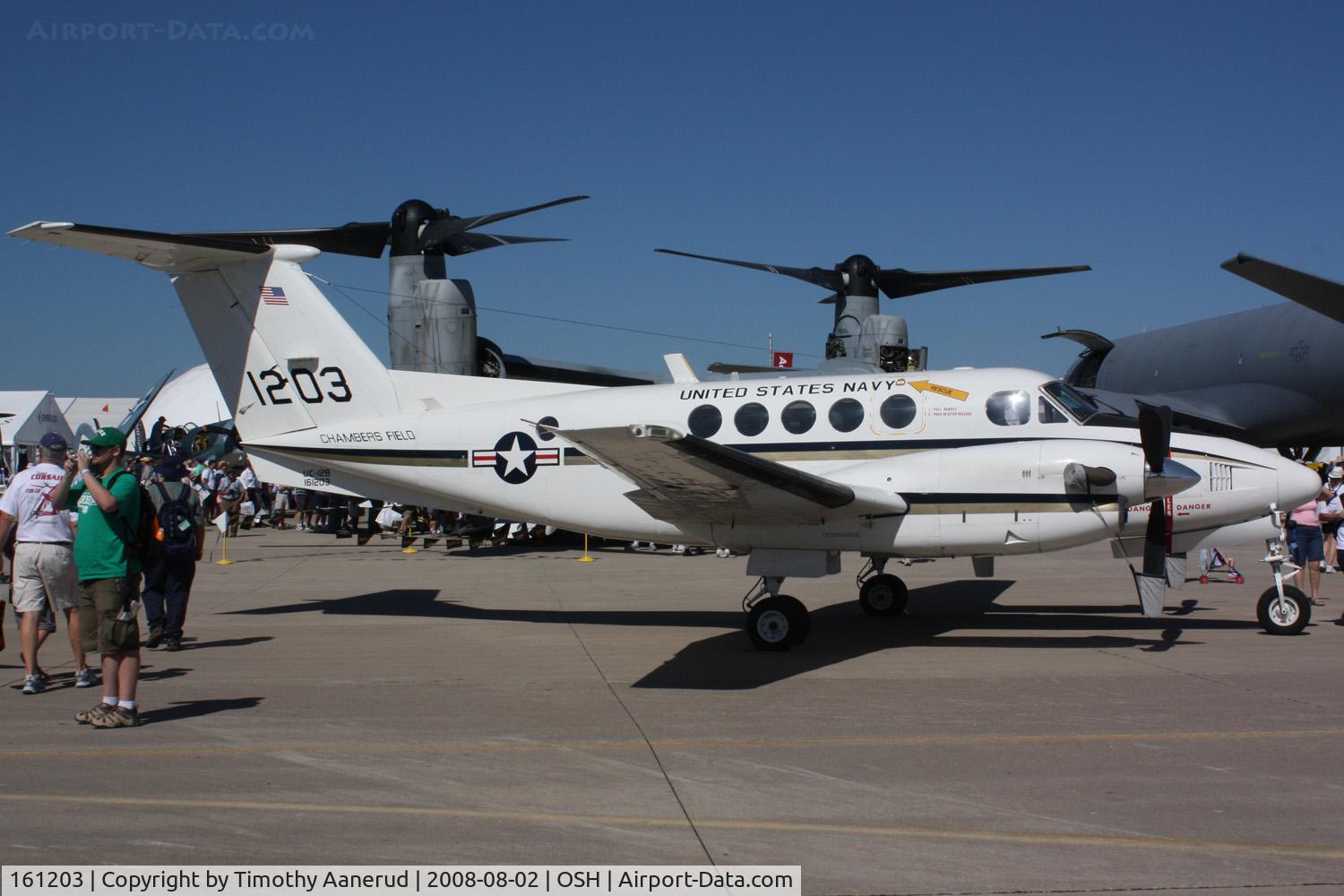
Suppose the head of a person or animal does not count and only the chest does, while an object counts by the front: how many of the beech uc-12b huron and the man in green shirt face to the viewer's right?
1

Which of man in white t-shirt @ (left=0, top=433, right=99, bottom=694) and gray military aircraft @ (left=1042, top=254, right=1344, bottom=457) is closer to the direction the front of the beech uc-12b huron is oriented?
the gray military aircraft

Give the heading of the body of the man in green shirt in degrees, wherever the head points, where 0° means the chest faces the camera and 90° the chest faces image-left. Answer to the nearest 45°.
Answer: approximately 45°

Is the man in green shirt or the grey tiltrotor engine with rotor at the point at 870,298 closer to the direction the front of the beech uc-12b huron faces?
the grey tiltrotor engine with rotor

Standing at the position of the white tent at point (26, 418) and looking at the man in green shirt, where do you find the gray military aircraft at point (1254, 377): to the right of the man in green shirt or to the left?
left

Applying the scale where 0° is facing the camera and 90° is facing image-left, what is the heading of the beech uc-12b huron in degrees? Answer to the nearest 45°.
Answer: approximately 270°

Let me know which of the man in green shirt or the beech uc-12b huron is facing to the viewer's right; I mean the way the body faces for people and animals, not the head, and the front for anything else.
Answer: the beech uc-12b huron
